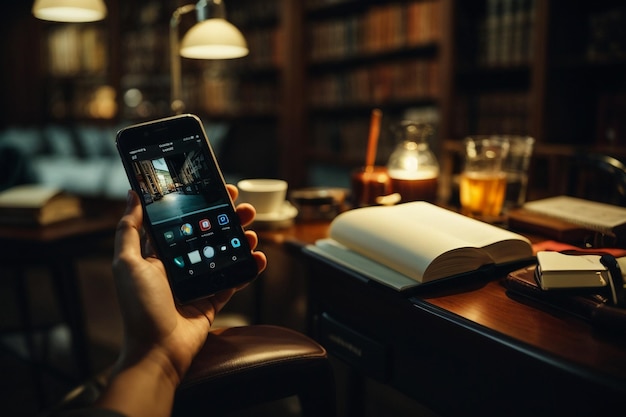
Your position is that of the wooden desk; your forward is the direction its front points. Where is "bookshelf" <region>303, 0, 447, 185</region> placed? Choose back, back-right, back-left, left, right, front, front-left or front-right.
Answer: back-right

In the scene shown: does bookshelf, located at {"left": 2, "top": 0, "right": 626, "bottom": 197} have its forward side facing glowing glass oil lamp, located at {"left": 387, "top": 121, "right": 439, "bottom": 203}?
yes

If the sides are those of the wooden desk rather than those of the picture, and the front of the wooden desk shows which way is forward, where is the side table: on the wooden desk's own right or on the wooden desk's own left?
on the wooden desk's own right

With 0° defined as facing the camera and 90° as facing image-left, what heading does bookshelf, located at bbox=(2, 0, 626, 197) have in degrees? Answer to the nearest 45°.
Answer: approximately 0°

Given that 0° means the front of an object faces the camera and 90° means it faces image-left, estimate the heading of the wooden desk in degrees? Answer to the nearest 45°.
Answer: approximately 45°

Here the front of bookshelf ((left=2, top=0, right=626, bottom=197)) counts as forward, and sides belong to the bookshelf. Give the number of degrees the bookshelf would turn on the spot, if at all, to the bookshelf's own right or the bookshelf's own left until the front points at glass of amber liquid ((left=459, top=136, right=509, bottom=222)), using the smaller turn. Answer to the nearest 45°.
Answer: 0° — it already faces it

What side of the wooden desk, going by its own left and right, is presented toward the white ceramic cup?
right

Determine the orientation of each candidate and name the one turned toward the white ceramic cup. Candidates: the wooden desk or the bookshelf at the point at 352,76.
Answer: the bookshelf

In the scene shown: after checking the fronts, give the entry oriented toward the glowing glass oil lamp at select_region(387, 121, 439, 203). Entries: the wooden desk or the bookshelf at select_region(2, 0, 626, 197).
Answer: the bookshelf
